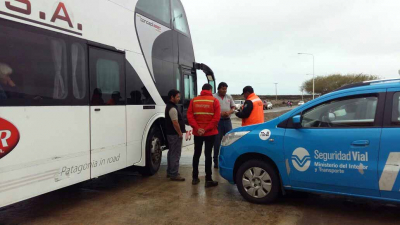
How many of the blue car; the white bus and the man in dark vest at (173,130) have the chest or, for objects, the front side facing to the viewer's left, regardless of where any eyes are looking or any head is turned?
1

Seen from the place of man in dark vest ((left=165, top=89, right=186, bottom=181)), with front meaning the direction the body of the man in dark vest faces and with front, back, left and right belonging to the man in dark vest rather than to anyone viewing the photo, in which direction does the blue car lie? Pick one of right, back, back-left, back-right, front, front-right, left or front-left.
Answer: front-right

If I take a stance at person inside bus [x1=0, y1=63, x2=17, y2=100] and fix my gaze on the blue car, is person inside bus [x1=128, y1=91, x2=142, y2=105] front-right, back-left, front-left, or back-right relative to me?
front-left

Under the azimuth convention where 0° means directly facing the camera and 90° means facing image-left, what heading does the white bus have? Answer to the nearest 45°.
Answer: approximately 225°

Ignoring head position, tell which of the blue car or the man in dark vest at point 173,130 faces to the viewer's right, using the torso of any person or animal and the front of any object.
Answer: the man in dark vest

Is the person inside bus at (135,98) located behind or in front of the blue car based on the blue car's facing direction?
in front

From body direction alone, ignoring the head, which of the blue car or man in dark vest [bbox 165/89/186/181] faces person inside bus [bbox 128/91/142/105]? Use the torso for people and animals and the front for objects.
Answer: the blue car

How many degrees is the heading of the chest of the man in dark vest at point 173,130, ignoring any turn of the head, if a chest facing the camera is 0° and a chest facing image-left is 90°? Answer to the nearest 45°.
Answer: approximately 270°

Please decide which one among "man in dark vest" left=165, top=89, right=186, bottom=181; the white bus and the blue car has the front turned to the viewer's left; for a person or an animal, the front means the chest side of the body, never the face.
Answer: the blue car

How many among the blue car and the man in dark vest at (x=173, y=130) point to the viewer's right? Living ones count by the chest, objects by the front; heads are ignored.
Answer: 1

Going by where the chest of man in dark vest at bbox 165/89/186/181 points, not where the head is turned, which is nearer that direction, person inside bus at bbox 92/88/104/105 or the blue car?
the blue car

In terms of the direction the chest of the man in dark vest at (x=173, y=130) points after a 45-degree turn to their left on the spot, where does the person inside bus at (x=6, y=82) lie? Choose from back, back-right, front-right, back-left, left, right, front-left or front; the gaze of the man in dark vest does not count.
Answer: back

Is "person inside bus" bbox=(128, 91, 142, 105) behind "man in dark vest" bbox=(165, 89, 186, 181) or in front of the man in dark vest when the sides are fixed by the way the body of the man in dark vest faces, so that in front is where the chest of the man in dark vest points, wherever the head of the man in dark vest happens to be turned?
behind

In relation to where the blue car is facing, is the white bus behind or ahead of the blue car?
ahead

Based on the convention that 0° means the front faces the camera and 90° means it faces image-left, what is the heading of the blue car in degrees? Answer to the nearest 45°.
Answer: approximately 90°

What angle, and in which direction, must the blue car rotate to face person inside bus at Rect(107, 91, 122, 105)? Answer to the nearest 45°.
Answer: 0° — it already faces them
